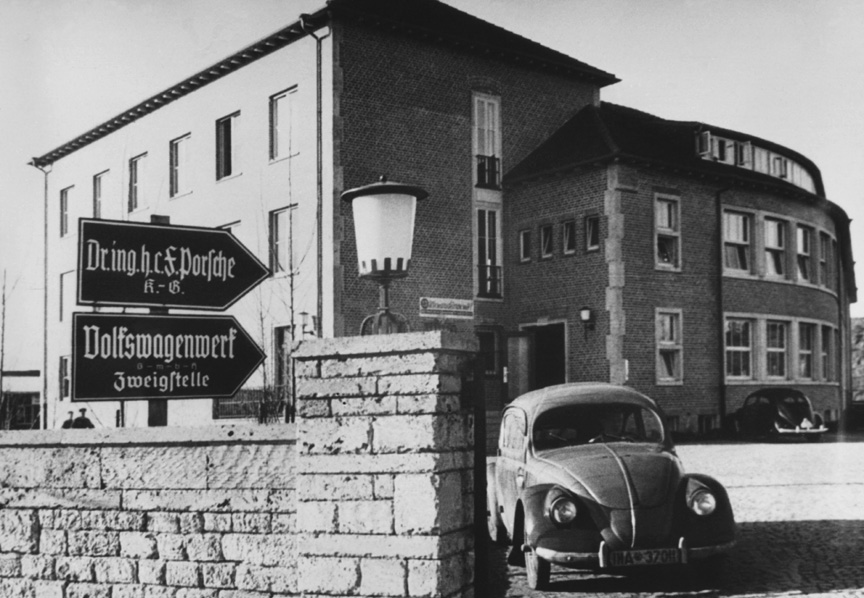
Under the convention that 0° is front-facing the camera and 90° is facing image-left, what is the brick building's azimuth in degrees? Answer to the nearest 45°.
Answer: approximately 315°

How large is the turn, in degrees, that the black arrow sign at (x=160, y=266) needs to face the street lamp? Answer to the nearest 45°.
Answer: approximately 90° to its left

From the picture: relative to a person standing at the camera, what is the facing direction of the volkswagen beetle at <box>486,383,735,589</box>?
facing the viewer and to the right of the viewer

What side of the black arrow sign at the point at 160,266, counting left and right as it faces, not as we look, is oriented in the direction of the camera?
front

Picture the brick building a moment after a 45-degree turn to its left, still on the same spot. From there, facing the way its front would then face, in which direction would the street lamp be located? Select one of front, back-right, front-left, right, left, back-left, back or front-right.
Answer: right

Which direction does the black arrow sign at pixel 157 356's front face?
toward the camera

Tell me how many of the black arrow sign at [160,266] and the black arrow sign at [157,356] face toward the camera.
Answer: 2

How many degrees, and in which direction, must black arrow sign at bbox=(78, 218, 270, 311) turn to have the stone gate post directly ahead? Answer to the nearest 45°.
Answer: approximately 45° to its left
